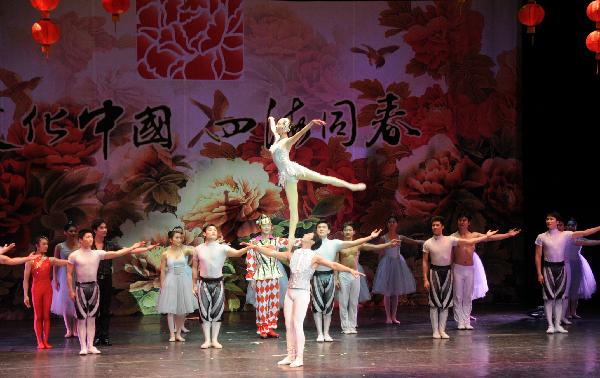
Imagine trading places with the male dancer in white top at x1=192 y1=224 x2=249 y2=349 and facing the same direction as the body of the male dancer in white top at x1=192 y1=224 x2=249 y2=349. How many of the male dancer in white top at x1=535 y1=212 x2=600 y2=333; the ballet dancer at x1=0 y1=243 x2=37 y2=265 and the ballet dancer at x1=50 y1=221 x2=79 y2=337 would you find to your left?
1

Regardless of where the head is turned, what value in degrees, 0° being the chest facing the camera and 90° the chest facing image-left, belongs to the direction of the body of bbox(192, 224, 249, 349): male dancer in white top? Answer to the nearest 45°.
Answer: approximately 0°

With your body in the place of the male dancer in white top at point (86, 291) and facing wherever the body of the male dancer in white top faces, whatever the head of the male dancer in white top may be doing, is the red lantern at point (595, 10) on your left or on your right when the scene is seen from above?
on your left

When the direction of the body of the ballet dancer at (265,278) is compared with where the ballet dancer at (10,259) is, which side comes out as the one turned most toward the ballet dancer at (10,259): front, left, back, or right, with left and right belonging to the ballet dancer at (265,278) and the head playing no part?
right

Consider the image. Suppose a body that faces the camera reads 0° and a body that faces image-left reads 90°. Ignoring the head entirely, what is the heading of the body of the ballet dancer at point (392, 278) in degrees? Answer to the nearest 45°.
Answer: approximately 0°

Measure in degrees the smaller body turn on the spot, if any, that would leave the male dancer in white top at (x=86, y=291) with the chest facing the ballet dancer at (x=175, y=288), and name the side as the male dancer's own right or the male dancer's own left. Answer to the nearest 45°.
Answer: approximately 135° to the male dancer's own left

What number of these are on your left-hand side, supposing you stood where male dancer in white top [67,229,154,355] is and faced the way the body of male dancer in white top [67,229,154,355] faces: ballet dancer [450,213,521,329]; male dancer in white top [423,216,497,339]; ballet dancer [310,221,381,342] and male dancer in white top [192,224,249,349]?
4
